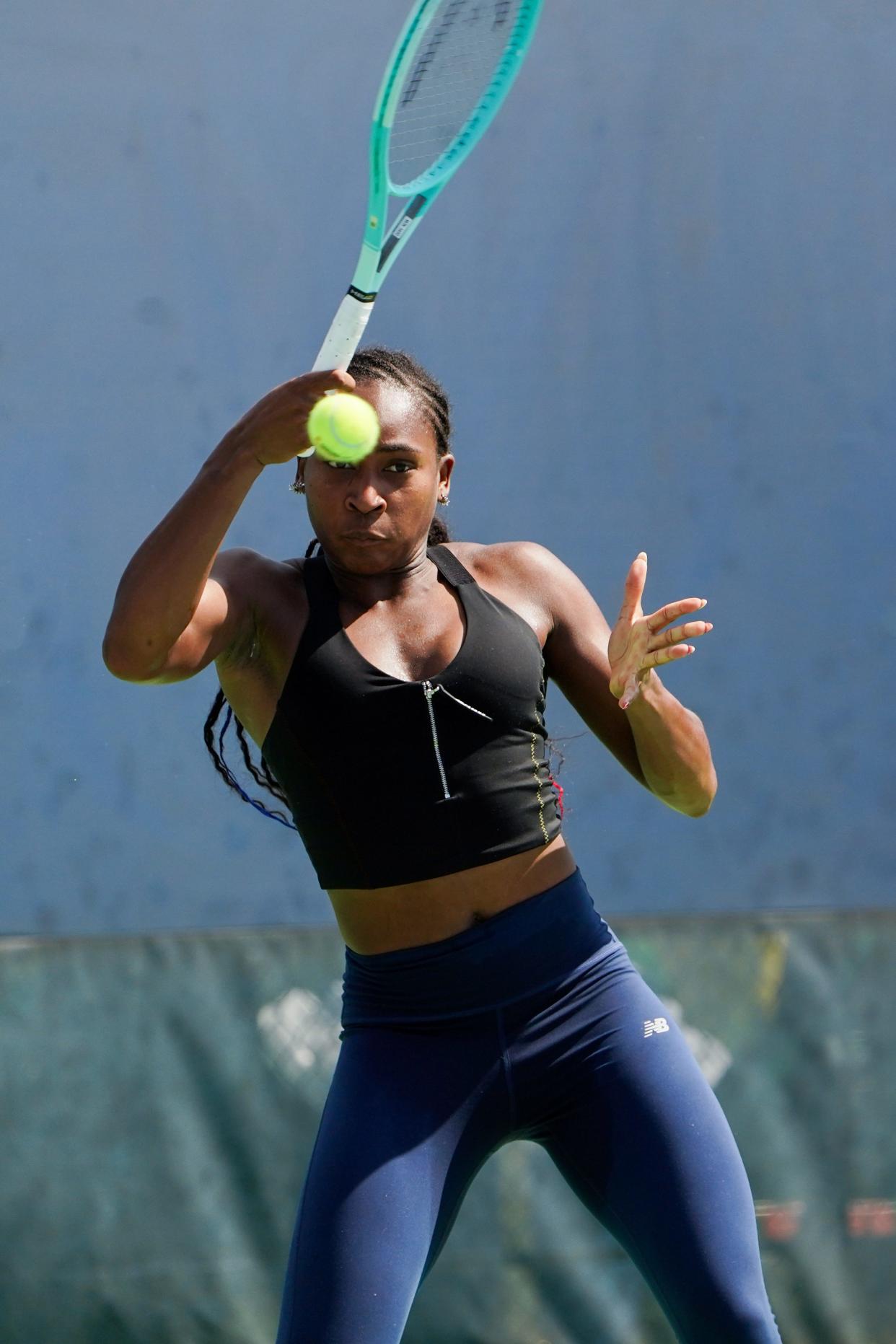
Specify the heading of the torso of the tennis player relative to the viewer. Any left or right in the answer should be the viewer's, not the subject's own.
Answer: facing the viewer

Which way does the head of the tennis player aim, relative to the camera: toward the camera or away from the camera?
toward the camera
